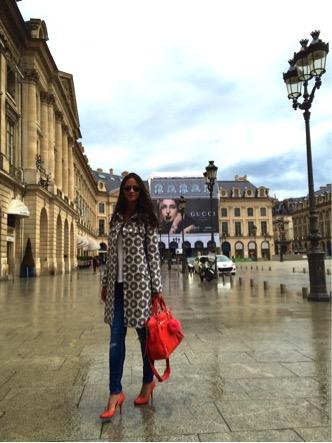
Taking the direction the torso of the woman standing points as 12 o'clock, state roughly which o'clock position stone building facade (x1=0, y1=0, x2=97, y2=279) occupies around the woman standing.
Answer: The stone building facade is roughly at 4 o'clock from the woman standing.

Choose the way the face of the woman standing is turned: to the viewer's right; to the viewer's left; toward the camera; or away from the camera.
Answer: toward the camera

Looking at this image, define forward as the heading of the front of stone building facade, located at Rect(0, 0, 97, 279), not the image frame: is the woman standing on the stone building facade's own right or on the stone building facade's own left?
on the stone building facade's own right

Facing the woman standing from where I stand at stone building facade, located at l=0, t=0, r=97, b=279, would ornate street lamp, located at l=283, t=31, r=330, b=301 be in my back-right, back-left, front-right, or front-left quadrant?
front-left

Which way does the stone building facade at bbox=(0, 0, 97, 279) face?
to the viewer's right

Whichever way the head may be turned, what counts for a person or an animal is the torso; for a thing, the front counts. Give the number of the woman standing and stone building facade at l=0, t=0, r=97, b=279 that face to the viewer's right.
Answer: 1

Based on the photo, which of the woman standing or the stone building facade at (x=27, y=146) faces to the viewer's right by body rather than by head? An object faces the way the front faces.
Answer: the stone building facade

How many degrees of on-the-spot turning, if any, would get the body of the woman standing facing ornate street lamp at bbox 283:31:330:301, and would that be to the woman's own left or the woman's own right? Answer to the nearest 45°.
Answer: approximately 180°

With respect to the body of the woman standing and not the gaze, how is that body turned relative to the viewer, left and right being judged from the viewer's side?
facing the viewer and to the left of the viewer
